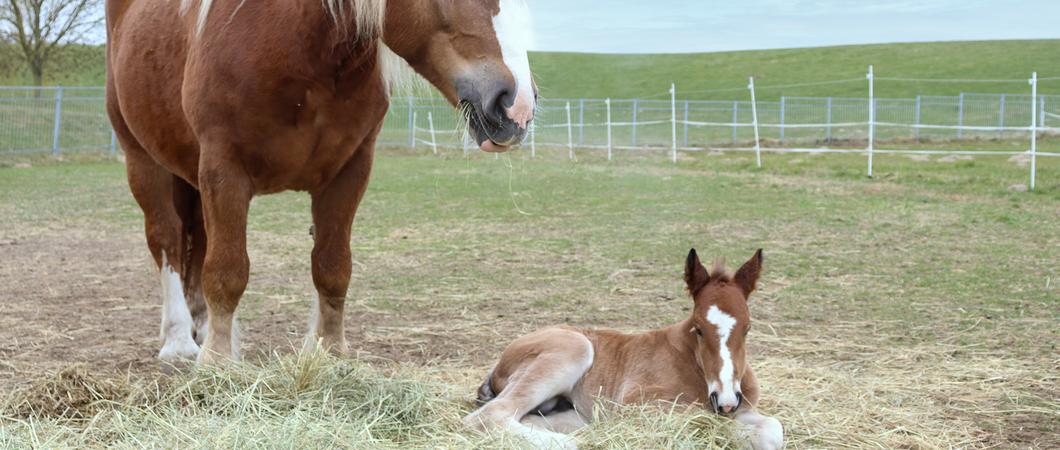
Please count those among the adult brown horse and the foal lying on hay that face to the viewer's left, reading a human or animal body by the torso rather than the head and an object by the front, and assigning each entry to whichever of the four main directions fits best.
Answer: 0

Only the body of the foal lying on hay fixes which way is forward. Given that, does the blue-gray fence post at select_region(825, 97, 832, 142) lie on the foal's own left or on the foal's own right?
on the foal's own left

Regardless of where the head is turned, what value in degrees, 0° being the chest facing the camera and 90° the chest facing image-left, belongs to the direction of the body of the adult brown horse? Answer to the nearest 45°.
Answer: approximately 315°

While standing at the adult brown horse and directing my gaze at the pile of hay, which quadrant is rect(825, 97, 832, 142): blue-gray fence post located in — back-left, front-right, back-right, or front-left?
back-left

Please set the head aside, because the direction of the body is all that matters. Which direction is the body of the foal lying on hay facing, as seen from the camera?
to the viewer's right

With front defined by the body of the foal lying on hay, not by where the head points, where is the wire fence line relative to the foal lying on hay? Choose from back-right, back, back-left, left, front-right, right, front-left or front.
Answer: left

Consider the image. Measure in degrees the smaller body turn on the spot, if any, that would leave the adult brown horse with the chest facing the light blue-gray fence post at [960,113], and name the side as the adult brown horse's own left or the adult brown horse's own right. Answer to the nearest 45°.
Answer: approximately 90° to the adult brown horse's own left

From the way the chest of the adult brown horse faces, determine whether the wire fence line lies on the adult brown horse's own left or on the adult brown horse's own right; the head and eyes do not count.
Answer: on the adult brown horse's own left

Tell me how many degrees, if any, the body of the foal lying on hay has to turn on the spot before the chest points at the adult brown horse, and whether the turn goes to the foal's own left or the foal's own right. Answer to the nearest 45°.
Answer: approximately 180°

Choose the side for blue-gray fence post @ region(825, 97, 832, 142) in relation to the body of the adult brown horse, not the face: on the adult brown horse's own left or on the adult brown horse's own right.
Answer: on the adult brown horse's own left

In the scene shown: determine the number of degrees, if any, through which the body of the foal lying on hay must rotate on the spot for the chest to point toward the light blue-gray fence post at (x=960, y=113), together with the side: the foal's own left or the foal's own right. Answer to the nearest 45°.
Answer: approximately 90° to the foal's own left
